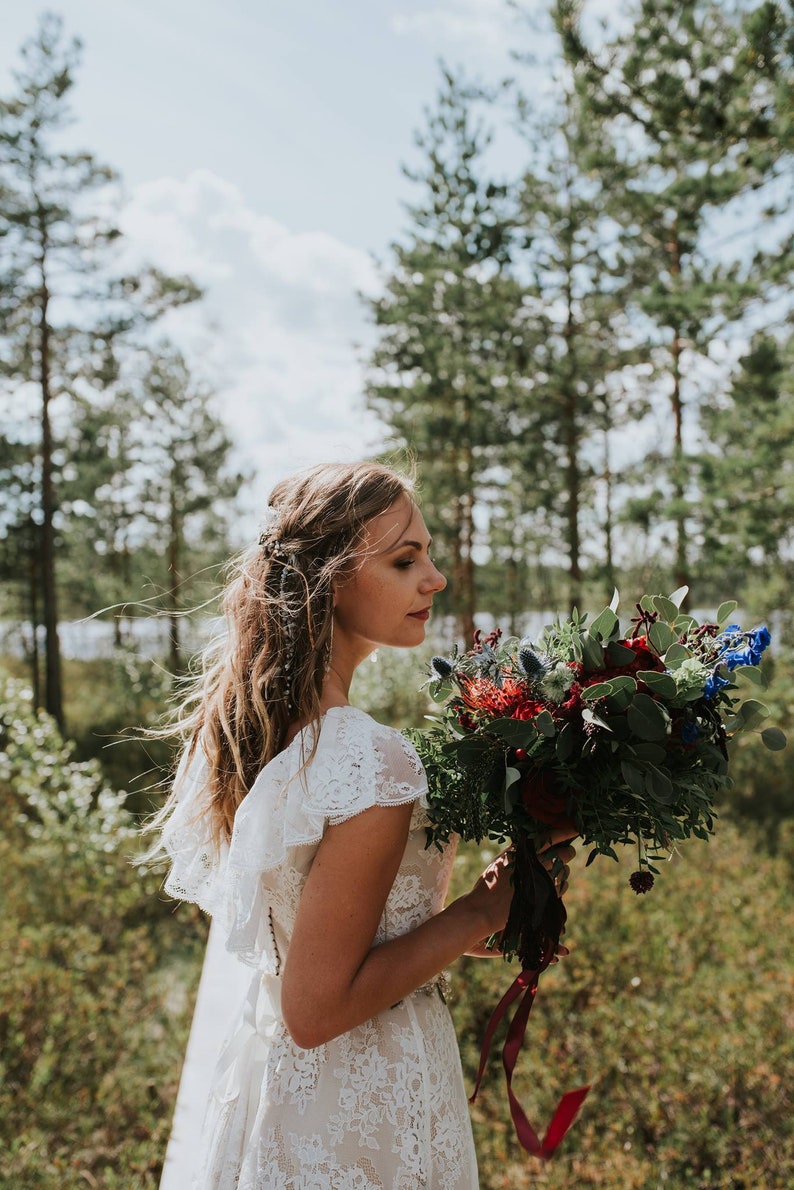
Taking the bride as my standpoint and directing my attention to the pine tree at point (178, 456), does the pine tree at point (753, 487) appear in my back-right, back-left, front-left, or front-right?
front-right

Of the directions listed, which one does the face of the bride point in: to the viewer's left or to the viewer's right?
to the viewer's right

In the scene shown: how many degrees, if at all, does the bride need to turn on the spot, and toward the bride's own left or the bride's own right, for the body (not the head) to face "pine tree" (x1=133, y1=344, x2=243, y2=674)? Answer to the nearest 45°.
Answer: approximately 90° to the bride's own left

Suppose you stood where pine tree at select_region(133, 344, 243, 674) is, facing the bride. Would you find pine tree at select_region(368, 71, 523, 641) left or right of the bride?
left

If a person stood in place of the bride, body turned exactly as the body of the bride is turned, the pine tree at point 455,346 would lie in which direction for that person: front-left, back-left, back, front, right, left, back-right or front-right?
left

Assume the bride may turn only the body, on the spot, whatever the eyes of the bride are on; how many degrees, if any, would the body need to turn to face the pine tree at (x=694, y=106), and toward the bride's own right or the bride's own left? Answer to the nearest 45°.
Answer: approximately 45° to the bride's own left

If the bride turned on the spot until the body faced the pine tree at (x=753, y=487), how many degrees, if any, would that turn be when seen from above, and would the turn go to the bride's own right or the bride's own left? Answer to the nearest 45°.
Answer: approximately 45° to the bride's own left

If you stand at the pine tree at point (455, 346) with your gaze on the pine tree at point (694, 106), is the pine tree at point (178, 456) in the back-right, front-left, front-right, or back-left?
back-right

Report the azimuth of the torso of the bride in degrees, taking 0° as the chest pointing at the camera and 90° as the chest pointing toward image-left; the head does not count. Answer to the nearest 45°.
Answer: approximately 270°
